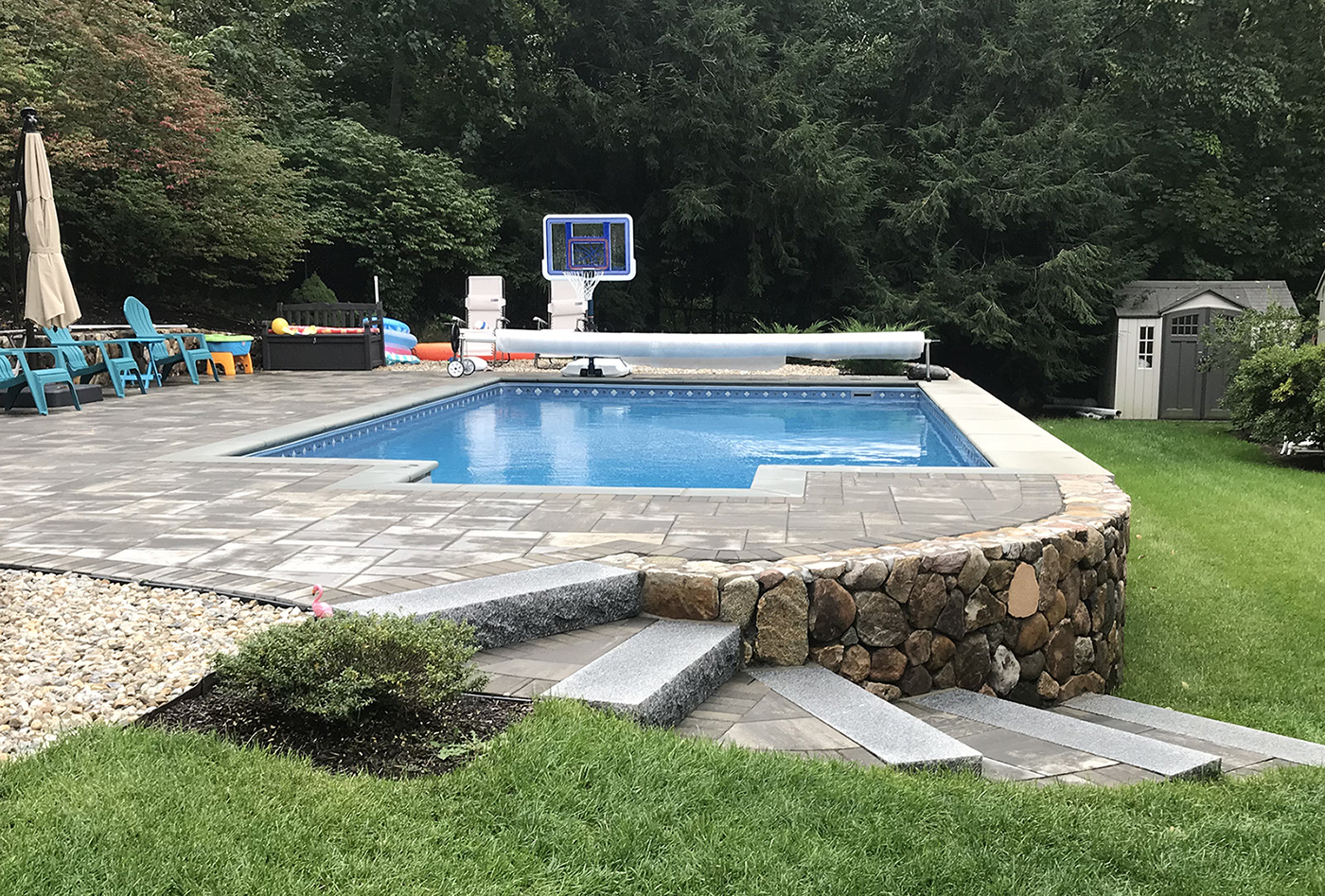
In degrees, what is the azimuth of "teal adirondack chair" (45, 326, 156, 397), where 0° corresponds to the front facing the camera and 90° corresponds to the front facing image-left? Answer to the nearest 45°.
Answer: approximately 315°

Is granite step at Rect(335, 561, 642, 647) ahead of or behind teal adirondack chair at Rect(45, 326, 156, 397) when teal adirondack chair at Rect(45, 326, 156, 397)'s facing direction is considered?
ahead

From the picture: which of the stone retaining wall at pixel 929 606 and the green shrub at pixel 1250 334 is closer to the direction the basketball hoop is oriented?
the stone retaining wall

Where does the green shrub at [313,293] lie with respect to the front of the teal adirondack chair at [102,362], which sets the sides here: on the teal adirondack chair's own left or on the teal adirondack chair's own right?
on the teal adirondack chair's own left

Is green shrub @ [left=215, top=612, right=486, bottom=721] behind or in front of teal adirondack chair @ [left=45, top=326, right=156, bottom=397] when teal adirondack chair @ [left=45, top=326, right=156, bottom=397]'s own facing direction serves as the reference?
in front

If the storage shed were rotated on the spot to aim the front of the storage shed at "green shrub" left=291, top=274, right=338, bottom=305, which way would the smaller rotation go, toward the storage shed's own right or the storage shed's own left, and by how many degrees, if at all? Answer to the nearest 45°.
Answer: approximately 45° to the storage shed's own right

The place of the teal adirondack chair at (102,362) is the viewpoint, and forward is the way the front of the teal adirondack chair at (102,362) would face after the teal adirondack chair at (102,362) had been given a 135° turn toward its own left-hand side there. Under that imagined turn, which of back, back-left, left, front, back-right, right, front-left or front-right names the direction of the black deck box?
front-right

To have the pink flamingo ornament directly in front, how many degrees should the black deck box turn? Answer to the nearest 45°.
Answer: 0° — it already faces it
